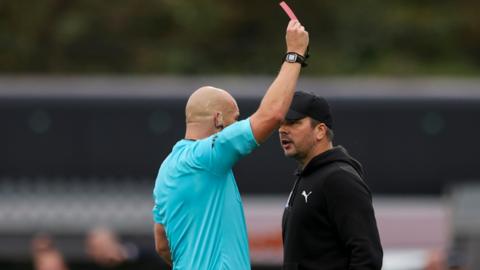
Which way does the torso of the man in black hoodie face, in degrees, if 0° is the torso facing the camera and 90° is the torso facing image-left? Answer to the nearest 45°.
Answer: approximately 45°

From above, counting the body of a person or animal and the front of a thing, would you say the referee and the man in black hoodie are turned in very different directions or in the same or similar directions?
very different directions

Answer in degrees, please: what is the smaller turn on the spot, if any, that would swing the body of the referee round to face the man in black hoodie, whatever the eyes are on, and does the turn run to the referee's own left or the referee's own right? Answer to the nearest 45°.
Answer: approximately 45° to the referee's own right

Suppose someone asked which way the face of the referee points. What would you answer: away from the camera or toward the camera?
away from the camera

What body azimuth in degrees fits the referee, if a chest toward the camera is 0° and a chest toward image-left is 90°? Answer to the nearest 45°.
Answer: approximately 225°

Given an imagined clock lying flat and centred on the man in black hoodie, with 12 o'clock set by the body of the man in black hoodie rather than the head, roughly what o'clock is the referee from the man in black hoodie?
The referee is roughly at 1 o'clock from the man in black hoodie.
